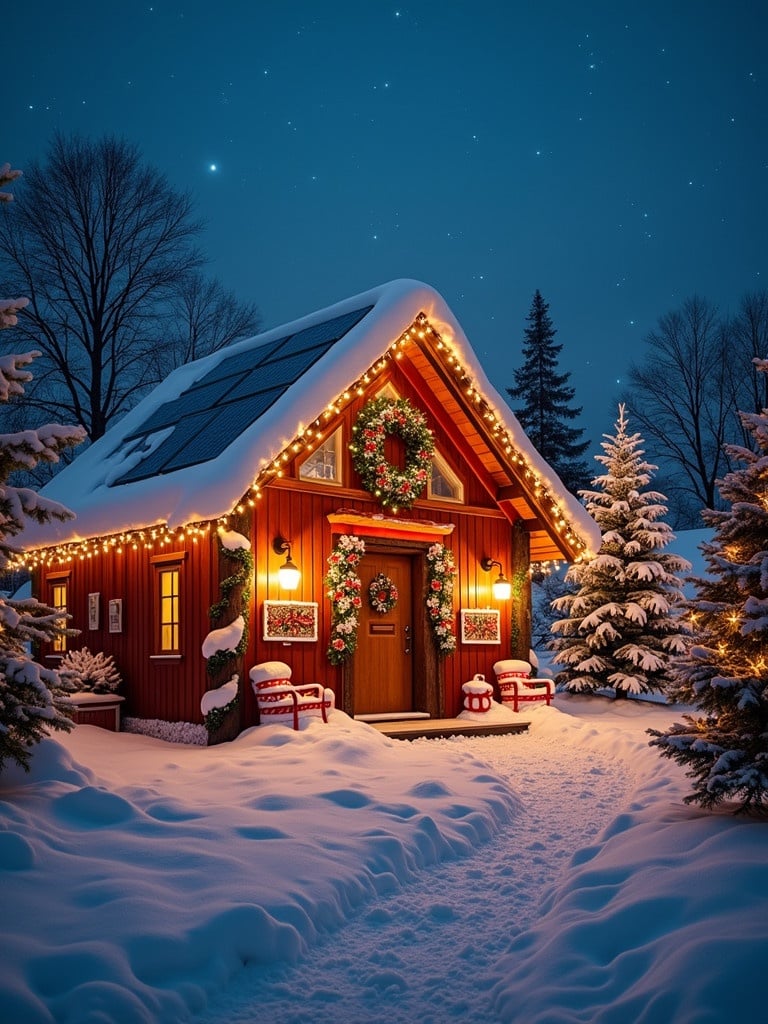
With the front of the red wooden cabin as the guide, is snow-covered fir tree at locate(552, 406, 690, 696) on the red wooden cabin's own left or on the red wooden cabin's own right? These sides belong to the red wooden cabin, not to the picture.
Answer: on the red wooden cabin's own left

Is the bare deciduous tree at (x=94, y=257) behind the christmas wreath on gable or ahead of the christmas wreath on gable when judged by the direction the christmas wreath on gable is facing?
behind

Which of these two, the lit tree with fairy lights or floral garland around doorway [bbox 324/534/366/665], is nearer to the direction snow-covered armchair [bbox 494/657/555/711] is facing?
the lit tree with fairy lights

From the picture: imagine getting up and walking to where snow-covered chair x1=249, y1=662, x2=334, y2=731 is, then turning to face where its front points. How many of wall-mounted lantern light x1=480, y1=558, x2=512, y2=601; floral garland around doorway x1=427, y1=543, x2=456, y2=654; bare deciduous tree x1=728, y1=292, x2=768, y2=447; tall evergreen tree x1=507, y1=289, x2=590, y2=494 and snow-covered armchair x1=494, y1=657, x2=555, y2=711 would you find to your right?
0

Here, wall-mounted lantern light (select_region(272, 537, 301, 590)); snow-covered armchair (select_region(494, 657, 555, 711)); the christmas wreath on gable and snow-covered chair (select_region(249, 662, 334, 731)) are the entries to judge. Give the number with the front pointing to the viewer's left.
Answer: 0

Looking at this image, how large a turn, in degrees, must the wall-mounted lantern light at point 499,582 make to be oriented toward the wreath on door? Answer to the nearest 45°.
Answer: approximately 90° to its right

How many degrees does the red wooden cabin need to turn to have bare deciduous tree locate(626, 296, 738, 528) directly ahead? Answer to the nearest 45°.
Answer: approximately 90° to its left

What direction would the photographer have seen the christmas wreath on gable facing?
facing the viewer and to the right of the viewer

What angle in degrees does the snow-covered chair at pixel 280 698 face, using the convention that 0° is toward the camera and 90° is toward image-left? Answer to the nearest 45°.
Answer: approximately 315°

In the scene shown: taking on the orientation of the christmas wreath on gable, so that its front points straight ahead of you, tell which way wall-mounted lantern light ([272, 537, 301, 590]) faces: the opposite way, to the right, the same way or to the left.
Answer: the same way

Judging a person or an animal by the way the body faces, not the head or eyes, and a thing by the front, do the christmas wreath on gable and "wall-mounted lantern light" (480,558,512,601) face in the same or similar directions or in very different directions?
same or similar directions

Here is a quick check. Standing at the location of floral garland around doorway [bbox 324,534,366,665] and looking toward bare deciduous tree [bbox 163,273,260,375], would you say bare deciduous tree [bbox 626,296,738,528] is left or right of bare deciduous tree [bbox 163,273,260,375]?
right

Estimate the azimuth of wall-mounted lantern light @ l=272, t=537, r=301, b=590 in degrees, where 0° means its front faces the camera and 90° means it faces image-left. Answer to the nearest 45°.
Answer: approximately 315°

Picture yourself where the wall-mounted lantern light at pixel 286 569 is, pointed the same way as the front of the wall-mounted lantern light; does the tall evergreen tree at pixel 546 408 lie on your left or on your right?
on your left

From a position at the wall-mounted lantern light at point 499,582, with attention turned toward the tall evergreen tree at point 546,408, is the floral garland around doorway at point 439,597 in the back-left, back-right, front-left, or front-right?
back-left

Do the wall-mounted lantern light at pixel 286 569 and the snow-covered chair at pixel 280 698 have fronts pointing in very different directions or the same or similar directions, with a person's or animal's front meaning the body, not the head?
same or similar directions
